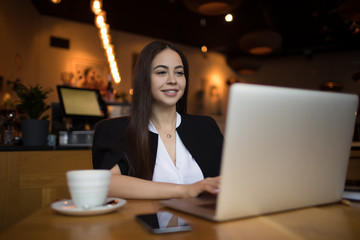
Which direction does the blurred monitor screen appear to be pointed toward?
toward the camera

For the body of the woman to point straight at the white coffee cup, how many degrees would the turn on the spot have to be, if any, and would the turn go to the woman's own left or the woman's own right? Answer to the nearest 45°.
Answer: approximately 45° to the woman's own right

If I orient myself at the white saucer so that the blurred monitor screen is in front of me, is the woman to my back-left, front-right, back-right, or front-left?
front-right

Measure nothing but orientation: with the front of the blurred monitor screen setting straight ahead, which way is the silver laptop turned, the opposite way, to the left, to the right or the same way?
the opposite way

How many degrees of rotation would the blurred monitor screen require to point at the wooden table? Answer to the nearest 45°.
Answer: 0° — it already faces it

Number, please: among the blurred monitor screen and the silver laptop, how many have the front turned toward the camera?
1

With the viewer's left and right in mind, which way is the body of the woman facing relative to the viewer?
facing the viewer and to the right of the viewer

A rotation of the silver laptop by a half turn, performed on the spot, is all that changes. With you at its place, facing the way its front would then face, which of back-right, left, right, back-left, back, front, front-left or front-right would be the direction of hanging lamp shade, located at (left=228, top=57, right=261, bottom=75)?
back-left

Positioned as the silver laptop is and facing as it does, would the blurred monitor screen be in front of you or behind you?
in front

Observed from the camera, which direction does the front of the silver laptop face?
facing away from the viewer and to the left of the viewer

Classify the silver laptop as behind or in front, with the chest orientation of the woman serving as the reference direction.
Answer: in front

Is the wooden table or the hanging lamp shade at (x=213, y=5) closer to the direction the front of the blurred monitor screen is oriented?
the wooden table

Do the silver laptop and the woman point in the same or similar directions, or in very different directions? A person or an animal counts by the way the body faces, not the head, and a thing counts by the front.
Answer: very different directions

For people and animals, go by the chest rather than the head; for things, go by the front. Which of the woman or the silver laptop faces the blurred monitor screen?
the silver laptop

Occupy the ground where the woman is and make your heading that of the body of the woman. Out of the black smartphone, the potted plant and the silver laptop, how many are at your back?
1
